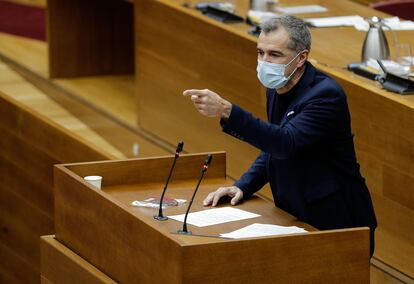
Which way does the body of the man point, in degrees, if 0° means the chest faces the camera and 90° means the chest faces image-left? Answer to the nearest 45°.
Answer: approximately 45°

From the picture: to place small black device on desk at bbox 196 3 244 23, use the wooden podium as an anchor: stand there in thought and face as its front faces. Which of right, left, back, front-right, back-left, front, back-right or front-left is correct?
back-right

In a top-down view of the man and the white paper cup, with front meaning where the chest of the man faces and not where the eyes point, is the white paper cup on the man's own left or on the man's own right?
on the man's own right

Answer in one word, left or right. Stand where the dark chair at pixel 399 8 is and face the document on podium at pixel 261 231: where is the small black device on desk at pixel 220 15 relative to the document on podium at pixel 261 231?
right

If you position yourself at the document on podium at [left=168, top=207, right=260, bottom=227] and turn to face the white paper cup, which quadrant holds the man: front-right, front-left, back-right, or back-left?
back-right
